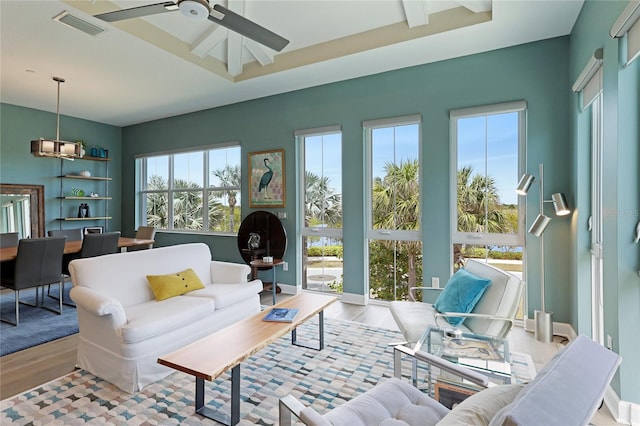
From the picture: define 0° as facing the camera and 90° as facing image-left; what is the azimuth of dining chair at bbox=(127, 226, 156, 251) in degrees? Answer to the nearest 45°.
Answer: approximately 45°

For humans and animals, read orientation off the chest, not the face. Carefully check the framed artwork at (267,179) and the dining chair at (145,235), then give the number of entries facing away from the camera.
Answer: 0

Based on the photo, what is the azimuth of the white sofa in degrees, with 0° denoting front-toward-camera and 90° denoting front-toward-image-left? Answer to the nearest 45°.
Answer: approximately 315°

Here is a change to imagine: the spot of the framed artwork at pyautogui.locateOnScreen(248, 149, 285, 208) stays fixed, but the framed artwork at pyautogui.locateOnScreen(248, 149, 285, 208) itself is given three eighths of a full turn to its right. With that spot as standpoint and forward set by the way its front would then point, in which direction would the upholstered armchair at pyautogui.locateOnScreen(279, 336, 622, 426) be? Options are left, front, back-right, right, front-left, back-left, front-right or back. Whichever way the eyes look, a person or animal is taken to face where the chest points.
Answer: back

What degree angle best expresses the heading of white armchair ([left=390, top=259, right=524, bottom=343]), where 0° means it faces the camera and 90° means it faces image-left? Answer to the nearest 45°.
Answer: approximately 45°

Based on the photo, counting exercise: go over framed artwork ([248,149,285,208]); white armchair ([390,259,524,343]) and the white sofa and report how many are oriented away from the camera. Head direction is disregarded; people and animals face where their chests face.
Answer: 0

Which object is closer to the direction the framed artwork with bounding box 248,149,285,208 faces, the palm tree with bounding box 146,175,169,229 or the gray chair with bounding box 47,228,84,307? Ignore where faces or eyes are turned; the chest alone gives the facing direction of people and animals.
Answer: the gray chair

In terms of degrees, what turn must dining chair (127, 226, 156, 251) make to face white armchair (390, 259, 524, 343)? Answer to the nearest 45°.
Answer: approximately 90° to its left

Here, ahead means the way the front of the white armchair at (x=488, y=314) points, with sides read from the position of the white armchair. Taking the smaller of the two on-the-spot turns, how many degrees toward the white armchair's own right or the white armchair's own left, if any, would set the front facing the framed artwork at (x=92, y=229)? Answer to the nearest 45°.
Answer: approximately 45° to the white armchair's own right

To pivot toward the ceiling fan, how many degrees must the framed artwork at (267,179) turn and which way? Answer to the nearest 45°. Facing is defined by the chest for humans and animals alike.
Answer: approximately 45° to its left

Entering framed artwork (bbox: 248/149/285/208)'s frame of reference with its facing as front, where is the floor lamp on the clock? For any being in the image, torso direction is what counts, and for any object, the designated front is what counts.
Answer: The floor lamp is roughly at 9 o'clock from the framed artwork.

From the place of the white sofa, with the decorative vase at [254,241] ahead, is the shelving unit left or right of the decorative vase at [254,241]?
left

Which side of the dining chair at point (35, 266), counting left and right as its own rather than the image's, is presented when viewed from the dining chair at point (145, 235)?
right

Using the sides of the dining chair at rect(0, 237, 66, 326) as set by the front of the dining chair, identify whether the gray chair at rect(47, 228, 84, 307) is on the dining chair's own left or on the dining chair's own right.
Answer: on the dining chair's own right

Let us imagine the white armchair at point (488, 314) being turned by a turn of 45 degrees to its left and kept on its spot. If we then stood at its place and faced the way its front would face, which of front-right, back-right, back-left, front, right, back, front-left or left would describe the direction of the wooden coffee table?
front-right

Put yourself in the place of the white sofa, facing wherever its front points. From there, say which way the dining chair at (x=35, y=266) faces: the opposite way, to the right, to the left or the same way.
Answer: the opposite way

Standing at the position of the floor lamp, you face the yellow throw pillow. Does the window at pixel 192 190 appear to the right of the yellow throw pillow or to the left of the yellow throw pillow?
right

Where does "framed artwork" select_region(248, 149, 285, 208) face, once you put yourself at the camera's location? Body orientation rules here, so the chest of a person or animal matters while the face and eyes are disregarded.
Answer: facing the viewer and to the left of the viewer

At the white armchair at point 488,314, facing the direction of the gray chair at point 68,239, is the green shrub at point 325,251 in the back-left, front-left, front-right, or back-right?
front-right

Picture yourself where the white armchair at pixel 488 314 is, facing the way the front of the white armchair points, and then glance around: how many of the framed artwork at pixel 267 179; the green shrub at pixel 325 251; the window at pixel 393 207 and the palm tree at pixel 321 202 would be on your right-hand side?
4

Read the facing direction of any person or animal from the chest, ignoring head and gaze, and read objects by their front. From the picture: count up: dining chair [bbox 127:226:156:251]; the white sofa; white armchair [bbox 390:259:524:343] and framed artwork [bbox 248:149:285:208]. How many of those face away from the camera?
0
